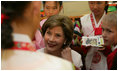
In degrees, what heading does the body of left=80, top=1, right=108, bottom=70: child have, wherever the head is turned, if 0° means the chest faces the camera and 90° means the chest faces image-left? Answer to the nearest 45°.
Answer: approximately 0°

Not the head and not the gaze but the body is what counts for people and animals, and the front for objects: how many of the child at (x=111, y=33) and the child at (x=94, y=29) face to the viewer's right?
0
